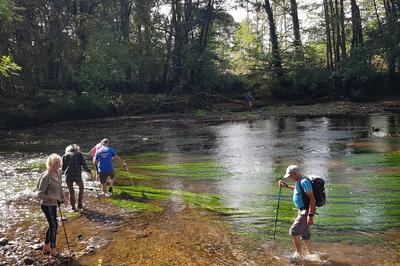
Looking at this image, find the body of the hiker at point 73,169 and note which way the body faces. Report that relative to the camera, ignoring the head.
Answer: away from the camera

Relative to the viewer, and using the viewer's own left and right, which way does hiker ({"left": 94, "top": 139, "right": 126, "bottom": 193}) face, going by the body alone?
facing away from the viewer

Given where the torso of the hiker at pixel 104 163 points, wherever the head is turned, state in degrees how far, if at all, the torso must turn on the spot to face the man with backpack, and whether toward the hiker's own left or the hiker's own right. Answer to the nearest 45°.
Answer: approximately 135° to the hiker's own right

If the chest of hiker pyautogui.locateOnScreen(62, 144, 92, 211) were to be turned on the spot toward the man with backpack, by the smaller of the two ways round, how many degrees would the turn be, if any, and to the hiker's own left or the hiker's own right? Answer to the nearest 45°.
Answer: approximately 135° to the hiker's own right

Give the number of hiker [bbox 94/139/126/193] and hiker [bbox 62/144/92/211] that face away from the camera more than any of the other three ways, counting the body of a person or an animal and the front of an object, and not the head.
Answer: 2

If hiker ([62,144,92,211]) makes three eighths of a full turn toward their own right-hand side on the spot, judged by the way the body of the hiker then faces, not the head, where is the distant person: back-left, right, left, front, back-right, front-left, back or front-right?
left

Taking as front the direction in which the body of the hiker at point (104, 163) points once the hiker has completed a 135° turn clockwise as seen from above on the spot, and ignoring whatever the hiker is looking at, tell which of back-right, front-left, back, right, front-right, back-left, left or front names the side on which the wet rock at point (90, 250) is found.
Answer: front-right

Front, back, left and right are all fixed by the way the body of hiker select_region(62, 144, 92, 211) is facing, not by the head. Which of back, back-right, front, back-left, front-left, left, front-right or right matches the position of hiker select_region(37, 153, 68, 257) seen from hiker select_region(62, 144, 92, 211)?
back

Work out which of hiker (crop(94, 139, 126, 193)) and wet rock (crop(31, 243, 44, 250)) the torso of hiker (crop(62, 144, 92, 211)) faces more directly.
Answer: the hiker

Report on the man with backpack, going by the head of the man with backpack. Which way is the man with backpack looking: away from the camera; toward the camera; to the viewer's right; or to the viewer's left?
to the viewer's left

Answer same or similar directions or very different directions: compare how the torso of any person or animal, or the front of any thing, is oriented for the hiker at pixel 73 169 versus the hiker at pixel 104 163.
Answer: same or similar directions

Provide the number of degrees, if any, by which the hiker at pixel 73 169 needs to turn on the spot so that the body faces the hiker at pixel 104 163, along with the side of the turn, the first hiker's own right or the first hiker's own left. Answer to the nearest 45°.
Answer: approximately 45° to the first hiker's own right

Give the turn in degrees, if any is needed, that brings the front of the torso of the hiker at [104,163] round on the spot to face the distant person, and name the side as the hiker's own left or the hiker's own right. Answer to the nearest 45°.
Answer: approximately 45° to the hiker's own right

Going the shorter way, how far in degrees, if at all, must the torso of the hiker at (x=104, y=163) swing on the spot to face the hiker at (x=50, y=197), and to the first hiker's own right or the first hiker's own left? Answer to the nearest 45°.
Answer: approximately 180°

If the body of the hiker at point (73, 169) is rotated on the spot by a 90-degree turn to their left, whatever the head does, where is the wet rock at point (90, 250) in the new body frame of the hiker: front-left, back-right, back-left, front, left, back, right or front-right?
left
